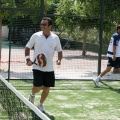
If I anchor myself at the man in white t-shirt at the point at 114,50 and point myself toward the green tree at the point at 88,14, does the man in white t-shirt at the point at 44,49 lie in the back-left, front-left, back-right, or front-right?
back-left

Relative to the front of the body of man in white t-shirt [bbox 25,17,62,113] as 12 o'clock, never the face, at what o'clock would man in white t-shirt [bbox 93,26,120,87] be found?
man in white t-shirt [bbox 93,26,120,87] is roughly at 7 o'clock from man in white t-shirt [bbox 25,17,62,113].

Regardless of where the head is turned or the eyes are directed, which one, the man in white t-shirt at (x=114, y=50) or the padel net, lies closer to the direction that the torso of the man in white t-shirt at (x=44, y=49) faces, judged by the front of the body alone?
the padel net

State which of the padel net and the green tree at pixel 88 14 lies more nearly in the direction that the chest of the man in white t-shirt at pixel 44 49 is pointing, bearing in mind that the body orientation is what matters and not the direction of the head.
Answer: the padel net

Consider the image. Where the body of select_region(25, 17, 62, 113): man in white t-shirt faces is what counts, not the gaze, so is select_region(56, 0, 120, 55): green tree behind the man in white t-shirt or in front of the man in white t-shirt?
behind

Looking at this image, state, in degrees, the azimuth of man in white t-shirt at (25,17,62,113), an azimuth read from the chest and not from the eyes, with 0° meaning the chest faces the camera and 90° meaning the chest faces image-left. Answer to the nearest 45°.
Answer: approximately 0°
